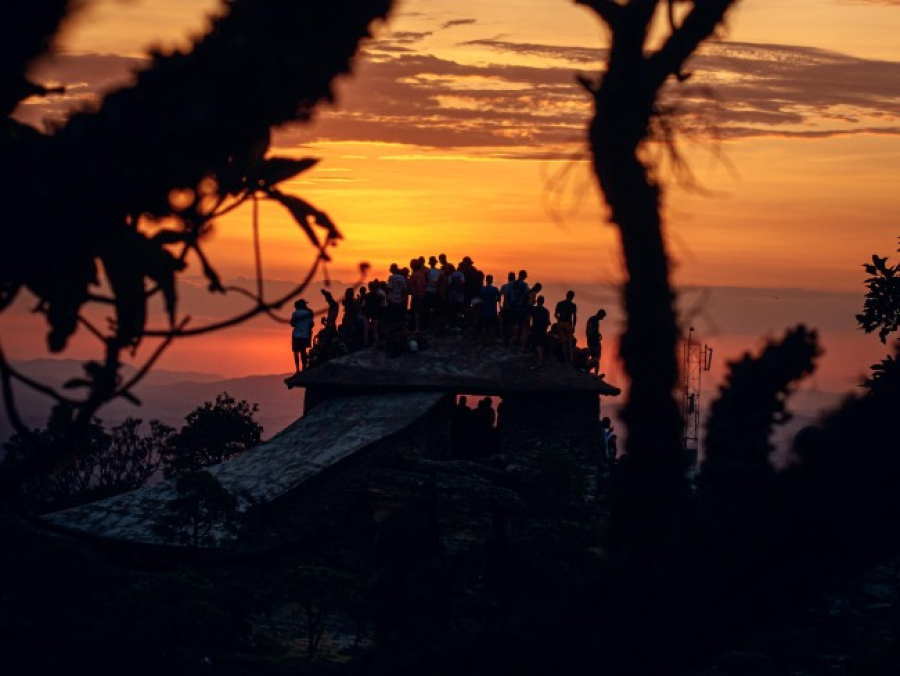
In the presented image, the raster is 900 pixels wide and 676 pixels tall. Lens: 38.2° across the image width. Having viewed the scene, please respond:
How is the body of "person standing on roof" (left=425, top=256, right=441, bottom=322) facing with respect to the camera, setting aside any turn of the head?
away from the camera

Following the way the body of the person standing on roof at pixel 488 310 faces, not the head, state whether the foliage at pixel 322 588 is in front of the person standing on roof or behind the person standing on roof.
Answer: behind

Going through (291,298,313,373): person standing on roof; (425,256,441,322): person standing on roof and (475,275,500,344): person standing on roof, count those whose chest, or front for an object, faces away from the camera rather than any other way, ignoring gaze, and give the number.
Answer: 3

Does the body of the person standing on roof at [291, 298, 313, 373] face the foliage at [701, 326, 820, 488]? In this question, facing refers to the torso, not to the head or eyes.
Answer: no

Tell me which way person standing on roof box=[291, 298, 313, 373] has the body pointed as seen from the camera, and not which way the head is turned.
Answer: away from the camera

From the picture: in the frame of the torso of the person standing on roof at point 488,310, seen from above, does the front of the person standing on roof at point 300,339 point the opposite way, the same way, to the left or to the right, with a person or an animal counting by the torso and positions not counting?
the same way

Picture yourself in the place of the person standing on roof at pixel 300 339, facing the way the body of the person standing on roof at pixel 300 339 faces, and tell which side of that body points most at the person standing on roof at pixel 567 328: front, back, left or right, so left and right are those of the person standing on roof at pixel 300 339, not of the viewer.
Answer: right

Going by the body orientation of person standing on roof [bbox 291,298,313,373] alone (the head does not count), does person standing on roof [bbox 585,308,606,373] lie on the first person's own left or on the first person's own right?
on the first person's own right

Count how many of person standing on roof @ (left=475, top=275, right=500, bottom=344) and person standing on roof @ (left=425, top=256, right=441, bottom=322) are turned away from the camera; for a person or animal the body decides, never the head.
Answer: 2

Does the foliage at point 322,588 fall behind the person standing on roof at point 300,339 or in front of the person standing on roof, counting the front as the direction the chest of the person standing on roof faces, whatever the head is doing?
behind

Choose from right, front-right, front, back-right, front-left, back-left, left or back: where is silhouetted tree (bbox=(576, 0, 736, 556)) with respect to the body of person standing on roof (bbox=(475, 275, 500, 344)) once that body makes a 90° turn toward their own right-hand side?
right

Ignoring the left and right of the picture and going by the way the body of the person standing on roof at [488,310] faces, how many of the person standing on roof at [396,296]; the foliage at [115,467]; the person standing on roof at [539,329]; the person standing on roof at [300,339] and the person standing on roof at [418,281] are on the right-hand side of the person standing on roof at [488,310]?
1

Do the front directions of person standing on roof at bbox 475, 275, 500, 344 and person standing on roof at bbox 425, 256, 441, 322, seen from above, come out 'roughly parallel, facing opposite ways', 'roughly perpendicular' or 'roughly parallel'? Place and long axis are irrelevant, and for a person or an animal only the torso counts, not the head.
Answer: roughly parallel

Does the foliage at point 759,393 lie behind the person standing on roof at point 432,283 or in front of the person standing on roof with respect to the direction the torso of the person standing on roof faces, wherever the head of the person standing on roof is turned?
behind

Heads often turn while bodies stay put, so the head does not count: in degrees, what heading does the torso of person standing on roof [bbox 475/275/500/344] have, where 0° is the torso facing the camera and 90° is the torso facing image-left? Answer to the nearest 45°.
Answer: approximately 180°

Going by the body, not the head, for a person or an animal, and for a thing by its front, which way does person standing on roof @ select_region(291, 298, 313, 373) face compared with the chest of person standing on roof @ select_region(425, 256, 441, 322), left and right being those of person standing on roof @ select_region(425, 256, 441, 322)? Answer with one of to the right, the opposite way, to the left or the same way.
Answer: the same way

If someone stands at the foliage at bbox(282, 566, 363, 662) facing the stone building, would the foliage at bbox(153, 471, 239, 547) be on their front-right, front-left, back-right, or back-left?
front-left

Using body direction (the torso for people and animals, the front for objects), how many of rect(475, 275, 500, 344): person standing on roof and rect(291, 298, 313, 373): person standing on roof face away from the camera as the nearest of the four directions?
2

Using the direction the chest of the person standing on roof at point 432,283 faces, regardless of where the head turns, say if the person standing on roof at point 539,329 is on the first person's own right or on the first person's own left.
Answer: on the first person's own right
